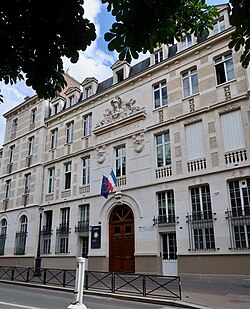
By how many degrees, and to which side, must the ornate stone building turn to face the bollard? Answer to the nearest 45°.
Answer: approximately 45° to its left

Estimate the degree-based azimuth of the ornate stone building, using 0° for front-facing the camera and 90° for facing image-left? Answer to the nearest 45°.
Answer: approximately 45°
